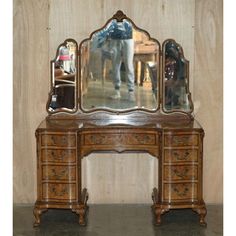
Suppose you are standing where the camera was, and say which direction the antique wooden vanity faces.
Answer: facing the viewer
